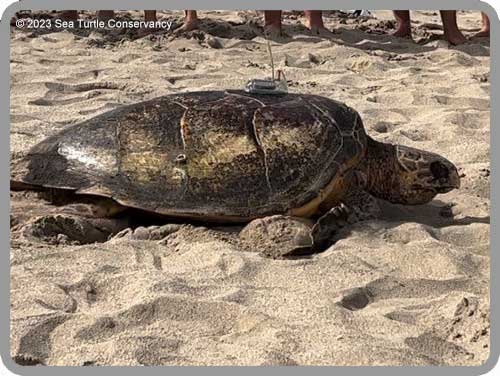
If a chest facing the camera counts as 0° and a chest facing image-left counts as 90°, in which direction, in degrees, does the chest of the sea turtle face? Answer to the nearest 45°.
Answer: approximately 270°
